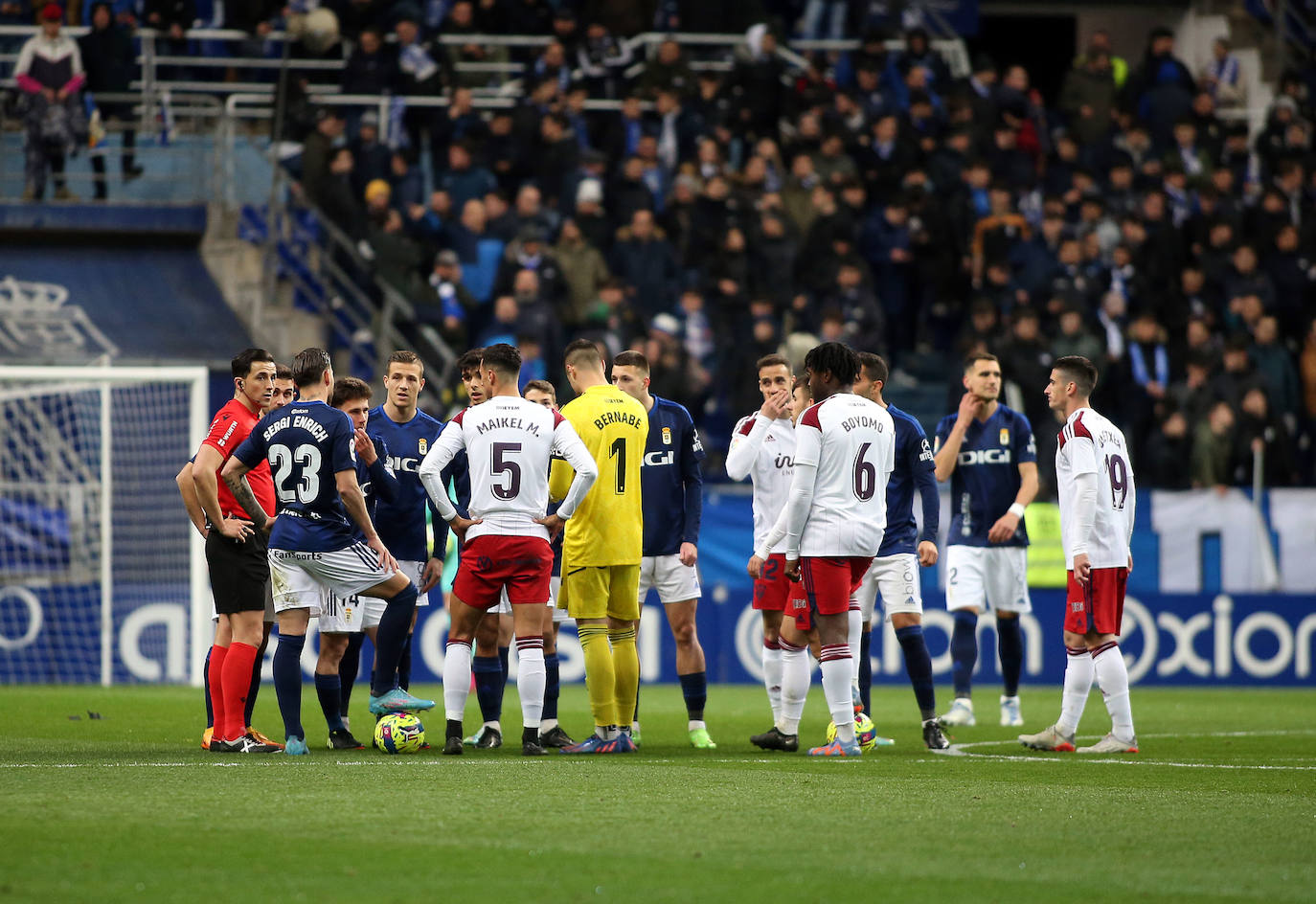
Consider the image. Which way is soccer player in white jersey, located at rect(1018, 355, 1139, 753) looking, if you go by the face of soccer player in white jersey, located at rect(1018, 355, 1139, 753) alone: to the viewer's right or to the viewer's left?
to the viewer's left

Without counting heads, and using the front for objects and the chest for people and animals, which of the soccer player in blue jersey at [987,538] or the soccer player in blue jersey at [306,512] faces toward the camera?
the soccer player in blue jersey at [987,538]

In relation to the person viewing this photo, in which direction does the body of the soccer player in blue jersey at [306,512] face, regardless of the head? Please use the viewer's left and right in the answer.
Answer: facing away from the viewer and to the right of the viewer

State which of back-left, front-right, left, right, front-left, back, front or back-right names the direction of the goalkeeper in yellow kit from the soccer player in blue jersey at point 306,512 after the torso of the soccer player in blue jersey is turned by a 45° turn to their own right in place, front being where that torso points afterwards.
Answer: front

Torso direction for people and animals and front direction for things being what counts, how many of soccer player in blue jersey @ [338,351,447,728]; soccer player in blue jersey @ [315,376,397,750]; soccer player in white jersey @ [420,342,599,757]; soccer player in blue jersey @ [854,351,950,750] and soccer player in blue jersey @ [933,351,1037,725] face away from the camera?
1

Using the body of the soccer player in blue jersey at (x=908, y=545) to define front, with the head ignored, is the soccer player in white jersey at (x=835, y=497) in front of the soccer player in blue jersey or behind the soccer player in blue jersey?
in front

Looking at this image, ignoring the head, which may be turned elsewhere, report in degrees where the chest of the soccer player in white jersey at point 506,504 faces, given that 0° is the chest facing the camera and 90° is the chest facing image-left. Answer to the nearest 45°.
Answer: approximately 180°

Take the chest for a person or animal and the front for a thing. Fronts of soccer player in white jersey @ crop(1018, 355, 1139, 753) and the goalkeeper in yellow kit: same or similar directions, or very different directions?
same or similar directions

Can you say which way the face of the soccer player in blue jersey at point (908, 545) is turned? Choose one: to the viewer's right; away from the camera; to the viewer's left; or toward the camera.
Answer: to the viewer's left

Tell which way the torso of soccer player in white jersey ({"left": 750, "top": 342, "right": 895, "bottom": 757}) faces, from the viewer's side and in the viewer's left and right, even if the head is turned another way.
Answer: facing away from the viewer and to the left of the viewer

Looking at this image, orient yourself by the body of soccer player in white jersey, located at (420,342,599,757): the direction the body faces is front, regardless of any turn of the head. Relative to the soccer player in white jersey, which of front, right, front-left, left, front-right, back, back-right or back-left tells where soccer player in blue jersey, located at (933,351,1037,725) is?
front-right

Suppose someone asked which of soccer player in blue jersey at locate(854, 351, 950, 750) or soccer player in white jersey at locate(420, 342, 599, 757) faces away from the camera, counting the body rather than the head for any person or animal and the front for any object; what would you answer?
the soccer player in white jersey

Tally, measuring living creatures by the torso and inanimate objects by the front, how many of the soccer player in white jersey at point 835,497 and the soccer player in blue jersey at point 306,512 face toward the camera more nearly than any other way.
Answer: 0

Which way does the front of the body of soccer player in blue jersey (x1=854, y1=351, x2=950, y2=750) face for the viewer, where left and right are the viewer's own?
facing the viewer and to the left of the viewer
